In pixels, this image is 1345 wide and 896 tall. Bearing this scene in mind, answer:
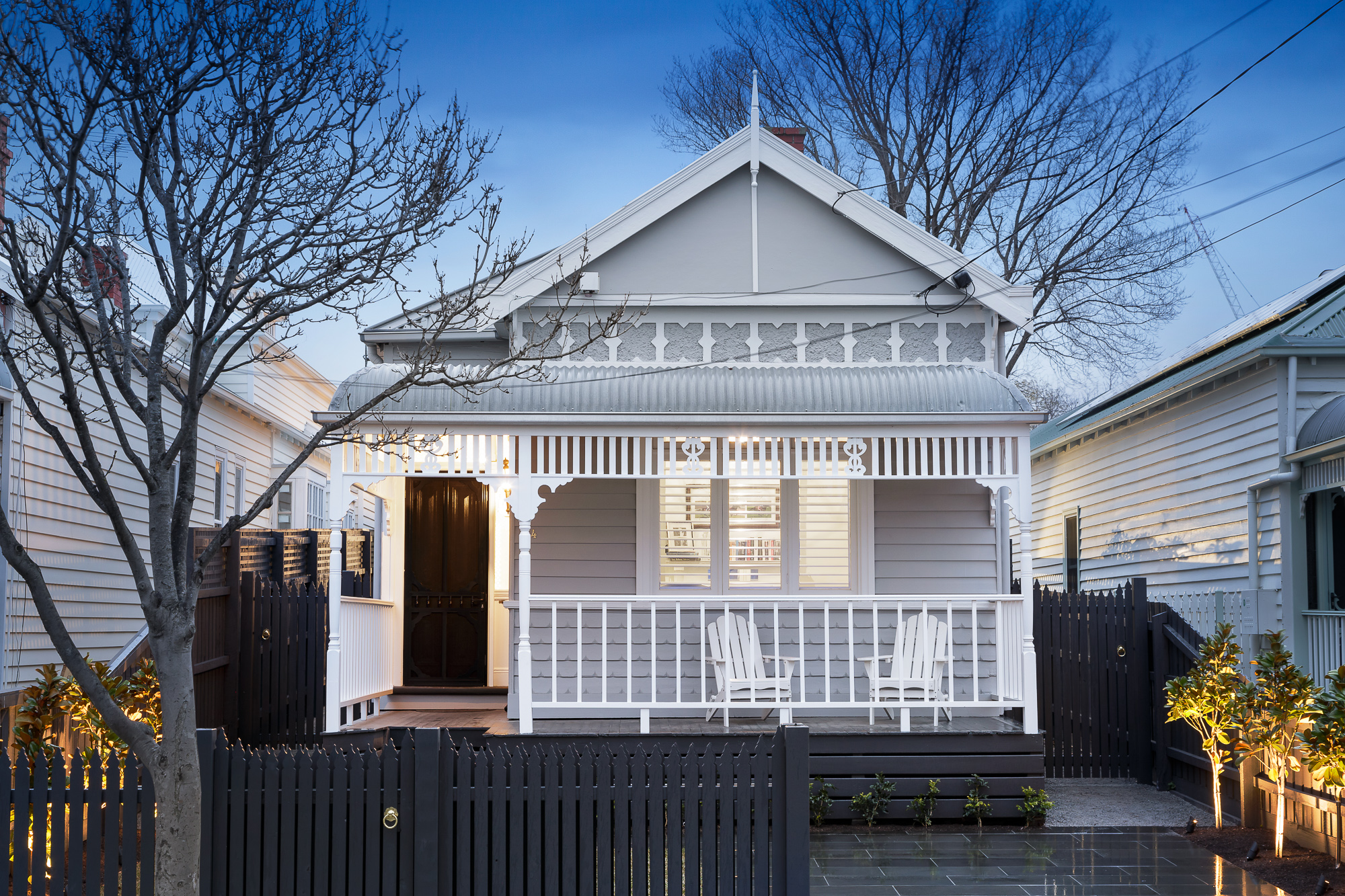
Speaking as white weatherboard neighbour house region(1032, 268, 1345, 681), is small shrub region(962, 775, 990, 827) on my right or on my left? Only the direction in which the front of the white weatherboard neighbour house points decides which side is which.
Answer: on my right

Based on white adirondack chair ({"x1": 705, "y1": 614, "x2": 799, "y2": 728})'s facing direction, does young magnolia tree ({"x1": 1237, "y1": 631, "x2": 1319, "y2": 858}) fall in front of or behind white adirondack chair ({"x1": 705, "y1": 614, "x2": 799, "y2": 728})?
in front

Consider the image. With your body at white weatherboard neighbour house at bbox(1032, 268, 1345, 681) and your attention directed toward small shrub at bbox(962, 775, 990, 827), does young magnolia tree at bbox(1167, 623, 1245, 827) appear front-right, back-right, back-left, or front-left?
front-left

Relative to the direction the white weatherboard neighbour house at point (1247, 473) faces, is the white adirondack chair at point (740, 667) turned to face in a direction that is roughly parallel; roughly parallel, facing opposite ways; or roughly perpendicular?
roughly parallel

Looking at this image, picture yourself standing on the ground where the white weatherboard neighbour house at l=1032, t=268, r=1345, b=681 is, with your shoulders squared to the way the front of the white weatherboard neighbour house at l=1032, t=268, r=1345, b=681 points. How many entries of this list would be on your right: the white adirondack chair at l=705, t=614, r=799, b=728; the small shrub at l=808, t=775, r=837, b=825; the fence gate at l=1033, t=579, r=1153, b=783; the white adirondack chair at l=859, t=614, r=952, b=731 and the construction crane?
4

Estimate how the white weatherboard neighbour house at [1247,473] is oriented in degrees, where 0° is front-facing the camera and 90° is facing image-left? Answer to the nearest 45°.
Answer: approximately 315°

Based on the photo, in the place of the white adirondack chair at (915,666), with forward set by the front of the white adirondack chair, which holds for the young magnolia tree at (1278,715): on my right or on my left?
on my left

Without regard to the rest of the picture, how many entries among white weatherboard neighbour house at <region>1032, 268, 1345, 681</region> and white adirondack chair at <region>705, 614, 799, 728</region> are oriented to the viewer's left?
0

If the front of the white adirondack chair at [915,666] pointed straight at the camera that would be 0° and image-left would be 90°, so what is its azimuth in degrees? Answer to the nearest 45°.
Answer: approximately 45°

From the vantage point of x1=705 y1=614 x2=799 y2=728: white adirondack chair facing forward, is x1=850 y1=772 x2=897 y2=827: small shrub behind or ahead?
ahead

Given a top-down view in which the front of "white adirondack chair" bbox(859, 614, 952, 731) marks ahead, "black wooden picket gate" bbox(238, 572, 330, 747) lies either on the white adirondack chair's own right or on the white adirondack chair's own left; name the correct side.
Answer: on the white adirondack chair's own right

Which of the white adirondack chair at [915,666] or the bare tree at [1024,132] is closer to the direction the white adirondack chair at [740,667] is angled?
the white adirondack chair

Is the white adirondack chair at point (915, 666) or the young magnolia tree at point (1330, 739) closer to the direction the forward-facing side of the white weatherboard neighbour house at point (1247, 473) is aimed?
the young magnolia tree

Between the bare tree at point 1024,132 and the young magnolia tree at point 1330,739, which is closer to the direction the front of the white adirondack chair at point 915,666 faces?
the young magnolia tree

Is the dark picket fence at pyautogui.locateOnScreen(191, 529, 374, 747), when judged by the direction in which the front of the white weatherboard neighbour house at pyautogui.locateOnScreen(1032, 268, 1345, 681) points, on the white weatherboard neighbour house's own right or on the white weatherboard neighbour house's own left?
on the white weatherboard neighbour house's own right
